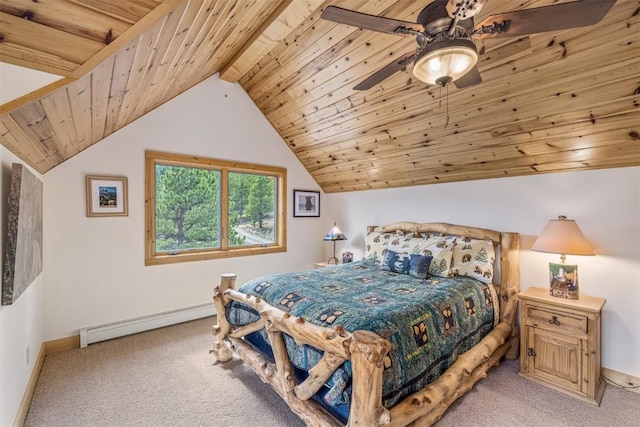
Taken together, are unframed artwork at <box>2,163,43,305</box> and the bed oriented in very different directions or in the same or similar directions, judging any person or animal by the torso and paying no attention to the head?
very different directions

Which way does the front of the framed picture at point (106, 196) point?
toward the camera

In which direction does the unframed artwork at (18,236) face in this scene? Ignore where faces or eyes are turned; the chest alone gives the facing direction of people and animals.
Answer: to the viewer's right

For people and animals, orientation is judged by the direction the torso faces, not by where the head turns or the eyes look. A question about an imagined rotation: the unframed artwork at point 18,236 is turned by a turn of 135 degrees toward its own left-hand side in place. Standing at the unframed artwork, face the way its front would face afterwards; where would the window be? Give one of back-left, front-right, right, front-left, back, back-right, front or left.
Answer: right

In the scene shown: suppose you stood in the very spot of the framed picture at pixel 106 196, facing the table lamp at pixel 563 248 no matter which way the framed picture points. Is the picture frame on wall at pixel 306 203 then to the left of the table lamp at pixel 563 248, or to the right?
left

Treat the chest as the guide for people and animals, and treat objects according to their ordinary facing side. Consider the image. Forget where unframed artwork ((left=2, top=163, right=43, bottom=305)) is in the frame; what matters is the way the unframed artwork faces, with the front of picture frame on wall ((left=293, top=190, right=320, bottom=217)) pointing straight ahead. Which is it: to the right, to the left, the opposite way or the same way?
to the left

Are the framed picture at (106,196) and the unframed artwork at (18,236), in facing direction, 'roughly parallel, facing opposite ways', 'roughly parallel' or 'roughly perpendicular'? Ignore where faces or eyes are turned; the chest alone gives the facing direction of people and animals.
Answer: roughly perpendicular

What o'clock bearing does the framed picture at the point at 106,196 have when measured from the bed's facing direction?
The framed picture is roughly at 2 o'clock from the bed.

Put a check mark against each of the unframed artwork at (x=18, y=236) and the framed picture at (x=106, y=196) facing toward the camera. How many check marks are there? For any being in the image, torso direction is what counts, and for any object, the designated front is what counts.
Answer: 1

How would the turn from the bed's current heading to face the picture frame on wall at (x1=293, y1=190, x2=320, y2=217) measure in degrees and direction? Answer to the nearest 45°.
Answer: approximately 90° to its right
